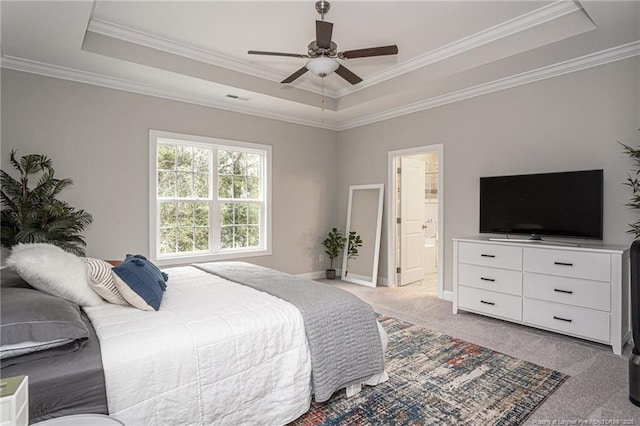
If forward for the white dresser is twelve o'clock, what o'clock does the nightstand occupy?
The nightstand is roughly at 11 o'clock from the white dresser.

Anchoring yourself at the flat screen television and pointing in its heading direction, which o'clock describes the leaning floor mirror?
The leaning floor mirror is roughly at 2 o'clock from the flat screen television.

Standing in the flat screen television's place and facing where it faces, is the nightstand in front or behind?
in front

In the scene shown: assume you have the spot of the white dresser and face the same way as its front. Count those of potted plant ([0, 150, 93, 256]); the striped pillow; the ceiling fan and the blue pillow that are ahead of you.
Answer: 4

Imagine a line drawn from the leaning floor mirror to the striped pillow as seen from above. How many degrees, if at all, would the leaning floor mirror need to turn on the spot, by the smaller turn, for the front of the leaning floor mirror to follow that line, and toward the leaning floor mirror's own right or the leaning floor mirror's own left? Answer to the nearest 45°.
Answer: approximately 45° to the leaning floor mirror's own left

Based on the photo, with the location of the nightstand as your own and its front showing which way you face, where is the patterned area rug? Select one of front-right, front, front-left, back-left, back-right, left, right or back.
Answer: front

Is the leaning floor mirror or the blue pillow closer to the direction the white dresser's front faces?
the blue pillow

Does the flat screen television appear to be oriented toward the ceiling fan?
yes

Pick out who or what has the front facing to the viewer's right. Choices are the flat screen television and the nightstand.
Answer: the nightstand

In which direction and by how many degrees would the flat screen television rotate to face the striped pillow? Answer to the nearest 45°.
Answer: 0° — it already faces it

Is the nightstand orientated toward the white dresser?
yes

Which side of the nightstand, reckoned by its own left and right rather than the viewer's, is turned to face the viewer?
right

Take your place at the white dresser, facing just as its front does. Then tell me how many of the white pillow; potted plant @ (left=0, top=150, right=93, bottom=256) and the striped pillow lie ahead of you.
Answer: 3

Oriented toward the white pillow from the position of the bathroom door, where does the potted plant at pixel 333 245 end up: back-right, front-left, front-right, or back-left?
front-right

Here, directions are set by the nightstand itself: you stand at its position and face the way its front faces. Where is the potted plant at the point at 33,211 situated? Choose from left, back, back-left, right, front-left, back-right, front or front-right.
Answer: left

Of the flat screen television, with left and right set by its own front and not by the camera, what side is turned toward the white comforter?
front

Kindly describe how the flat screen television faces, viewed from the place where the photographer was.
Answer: facing the viewer and to the left of the viewer
